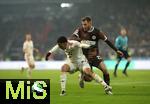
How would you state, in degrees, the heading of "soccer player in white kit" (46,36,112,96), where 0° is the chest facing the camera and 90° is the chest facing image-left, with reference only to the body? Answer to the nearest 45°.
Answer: approximately 45°

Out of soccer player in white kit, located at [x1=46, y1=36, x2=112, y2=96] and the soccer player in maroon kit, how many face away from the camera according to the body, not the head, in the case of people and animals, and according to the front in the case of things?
0

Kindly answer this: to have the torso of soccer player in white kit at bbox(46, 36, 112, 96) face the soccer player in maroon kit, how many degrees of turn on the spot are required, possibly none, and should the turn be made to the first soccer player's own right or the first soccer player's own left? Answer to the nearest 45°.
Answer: approximately 180°

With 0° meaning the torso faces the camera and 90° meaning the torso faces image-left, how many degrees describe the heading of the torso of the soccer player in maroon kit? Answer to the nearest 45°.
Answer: approximately 45°
